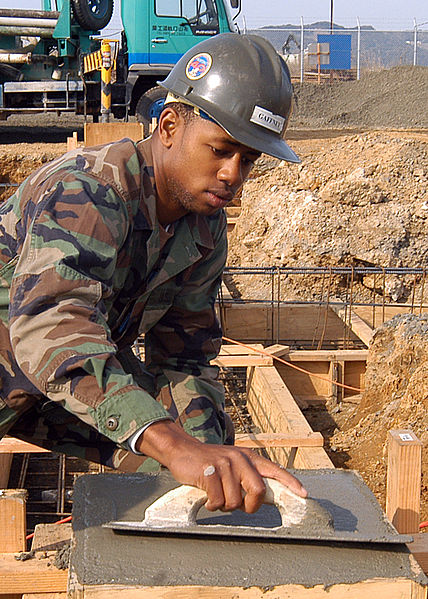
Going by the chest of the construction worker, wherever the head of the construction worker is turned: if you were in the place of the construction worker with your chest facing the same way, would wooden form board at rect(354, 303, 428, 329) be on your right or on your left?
on your left

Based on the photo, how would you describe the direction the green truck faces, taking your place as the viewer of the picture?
facing to the right of the viewer

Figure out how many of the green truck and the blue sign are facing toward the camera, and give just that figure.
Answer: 1

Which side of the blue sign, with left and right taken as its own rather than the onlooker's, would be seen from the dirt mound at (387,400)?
front

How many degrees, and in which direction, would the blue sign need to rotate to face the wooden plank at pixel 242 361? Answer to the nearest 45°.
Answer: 0° — it already faces it

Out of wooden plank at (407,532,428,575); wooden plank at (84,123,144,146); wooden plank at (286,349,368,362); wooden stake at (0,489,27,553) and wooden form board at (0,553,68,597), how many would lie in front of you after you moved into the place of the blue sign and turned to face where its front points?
5

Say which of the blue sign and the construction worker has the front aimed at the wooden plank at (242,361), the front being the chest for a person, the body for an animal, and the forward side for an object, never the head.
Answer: the blue sign

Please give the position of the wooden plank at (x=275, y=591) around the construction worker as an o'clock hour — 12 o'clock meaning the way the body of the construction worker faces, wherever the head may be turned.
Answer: The wooden plank is roughly at 1 o'clock from the construction worker.

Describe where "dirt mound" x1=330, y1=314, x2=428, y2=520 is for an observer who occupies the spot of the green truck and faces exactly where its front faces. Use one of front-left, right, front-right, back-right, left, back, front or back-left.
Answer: right

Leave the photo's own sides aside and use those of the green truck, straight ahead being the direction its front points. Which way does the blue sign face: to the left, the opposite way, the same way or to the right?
to the right
